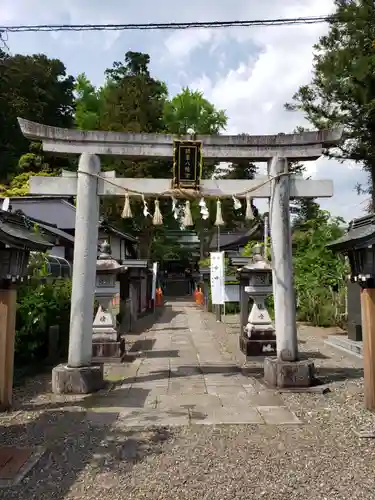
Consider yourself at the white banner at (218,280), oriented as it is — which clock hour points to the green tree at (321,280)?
The green tree is roughly at 9 o'clock from the white banner.

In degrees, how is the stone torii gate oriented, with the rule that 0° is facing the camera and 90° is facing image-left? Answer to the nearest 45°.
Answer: approximately 0°

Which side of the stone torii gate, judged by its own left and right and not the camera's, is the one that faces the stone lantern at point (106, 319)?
back

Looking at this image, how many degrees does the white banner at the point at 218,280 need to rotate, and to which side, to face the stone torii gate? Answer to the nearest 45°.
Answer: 0° — it already faces it

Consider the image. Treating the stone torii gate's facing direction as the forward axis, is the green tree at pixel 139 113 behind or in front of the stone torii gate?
behind

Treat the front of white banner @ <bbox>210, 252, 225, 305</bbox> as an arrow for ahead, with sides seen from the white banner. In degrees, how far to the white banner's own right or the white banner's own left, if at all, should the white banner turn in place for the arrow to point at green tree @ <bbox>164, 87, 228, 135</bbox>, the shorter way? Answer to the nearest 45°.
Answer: approximately 180°

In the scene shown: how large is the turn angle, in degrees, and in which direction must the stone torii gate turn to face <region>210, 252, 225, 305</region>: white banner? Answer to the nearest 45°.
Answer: approximately 180°

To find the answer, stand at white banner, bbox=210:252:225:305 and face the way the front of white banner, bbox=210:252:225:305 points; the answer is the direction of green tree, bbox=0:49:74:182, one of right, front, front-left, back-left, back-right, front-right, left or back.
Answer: back-right

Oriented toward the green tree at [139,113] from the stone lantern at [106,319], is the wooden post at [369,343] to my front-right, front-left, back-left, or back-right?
back-right

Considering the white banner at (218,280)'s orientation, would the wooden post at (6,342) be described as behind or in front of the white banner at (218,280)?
in front

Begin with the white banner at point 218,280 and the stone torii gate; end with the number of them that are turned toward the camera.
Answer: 2

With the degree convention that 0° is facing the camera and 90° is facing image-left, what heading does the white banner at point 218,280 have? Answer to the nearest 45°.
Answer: approximately 0°
